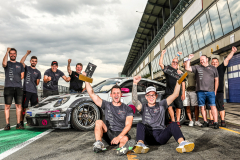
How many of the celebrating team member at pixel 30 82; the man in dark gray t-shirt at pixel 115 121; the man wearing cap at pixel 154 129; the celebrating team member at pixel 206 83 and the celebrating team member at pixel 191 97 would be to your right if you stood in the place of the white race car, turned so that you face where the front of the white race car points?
1

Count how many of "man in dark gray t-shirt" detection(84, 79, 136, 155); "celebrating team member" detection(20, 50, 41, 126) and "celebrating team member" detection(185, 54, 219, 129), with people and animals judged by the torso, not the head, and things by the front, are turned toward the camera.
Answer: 3

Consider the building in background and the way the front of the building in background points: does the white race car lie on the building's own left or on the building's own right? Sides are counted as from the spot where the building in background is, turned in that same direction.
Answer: on the building's own left

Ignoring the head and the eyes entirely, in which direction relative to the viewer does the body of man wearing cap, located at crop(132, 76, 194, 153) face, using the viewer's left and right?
facing the viewer

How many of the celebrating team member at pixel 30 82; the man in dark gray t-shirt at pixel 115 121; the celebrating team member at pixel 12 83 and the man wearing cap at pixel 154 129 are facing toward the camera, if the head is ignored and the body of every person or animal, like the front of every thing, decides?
4

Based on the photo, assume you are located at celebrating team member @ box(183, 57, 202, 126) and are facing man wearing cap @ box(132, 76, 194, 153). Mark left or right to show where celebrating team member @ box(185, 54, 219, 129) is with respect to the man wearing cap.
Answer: left

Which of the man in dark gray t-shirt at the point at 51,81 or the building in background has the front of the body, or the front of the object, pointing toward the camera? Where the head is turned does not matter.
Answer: the man in dark gray t-shirt

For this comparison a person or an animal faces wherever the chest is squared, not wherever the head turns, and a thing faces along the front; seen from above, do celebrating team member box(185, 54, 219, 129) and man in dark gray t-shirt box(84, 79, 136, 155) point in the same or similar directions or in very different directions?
same or similar directions

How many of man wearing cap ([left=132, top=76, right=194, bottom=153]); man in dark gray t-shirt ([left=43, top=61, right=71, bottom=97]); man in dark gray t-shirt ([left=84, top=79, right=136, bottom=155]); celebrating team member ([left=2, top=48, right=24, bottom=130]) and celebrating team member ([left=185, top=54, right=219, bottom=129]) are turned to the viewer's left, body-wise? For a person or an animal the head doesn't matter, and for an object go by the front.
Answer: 0

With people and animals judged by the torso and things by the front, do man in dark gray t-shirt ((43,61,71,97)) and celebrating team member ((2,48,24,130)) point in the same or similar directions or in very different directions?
same or similar directions

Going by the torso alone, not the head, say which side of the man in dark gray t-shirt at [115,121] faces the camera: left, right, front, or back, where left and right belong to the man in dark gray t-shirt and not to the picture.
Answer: front

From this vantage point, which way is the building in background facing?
to the viewer's left
